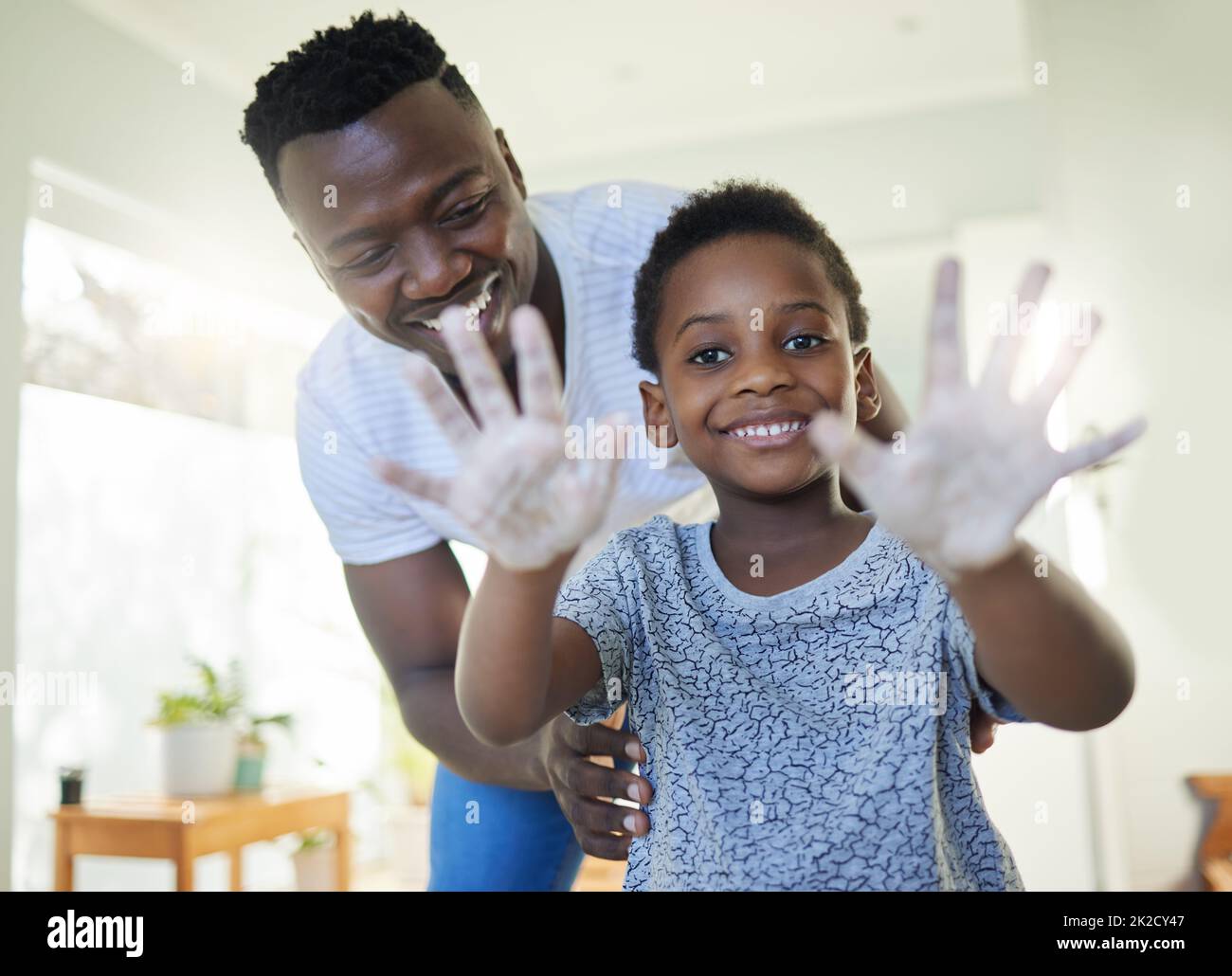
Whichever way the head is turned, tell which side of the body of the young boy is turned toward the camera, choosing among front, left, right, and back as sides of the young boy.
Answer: front

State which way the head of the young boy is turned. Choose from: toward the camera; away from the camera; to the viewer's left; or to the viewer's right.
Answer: toward the camera

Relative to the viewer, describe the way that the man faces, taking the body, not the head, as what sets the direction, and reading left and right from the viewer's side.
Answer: facing the viewer

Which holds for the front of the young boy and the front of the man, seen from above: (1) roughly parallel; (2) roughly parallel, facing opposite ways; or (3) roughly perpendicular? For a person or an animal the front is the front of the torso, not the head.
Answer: roughly parallel

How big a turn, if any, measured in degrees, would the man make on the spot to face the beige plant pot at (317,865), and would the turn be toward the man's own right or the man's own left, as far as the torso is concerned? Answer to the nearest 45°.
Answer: approximately 180°

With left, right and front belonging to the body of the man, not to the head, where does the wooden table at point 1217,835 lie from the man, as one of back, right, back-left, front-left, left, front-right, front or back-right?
back-left

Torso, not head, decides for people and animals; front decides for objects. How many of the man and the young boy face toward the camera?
2

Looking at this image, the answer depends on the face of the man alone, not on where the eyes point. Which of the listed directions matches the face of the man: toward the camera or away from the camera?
toward the camera
